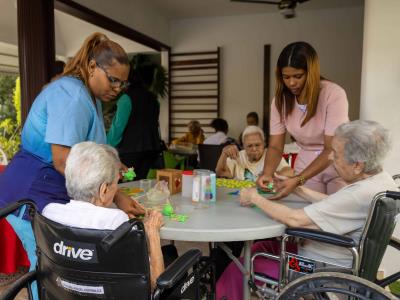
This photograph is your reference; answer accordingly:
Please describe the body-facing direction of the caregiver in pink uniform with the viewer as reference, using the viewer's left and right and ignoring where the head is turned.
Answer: facing the viewer and to the left of the viewer

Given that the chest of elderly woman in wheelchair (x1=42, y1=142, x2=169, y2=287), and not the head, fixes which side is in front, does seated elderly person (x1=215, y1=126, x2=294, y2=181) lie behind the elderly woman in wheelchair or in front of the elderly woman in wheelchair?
in front

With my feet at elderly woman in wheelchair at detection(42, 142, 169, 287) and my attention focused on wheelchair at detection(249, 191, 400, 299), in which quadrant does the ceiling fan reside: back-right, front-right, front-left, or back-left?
front-left

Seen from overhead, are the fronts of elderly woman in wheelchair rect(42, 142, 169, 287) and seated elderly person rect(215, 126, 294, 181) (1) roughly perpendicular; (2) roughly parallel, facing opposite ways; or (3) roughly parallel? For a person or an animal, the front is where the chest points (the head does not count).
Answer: roughly parallel, facing opposite ways

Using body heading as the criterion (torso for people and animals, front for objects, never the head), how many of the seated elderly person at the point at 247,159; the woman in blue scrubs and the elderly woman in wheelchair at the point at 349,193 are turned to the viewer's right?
1

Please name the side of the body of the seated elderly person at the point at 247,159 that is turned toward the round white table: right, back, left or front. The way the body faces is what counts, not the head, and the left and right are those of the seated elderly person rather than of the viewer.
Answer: front

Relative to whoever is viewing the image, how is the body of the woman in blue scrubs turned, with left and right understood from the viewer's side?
facing to the right of the viewer

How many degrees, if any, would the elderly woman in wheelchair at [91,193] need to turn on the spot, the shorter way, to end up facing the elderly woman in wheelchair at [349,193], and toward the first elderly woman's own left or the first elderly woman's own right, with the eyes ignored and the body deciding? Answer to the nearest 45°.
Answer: approximately 45° to the first elderly woman's own right

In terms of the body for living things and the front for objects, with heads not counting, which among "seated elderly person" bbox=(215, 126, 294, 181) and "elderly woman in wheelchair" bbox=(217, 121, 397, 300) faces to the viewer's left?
the elderly woman in wheelchair

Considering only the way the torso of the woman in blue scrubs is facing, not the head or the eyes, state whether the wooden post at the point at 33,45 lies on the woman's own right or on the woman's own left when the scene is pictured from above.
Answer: on the woman's own left

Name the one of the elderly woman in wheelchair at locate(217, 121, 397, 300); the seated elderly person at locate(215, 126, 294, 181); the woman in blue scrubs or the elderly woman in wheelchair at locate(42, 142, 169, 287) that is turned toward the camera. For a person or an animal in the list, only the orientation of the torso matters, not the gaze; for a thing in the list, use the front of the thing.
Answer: the seated elderly person

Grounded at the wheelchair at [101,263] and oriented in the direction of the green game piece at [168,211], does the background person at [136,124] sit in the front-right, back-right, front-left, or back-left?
front-left

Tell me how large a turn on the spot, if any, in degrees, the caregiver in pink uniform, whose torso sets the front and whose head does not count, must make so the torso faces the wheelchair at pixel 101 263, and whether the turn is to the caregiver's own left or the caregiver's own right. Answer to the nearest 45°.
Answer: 0° — they already face it

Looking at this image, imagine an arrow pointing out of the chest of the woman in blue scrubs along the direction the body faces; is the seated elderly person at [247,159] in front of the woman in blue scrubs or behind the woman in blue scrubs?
in front

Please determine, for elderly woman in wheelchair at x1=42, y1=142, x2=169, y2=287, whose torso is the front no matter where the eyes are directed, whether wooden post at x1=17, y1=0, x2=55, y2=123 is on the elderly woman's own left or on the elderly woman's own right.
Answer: on the elderly woman's own left

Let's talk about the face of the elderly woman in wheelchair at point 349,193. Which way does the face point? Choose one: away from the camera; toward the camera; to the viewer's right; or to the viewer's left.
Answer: to the viewer's left

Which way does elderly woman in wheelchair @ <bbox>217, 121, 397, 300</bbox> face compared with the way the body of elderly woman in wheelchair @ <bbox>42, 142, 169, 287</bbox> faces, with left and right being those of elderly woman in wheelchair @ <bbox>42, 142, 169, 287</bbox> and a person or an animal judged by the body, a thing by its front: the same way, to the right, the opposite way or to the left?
to the left

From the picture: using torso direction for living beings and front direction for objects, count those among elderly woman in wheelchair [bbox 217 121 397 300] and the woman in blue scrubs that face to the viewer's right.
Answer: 1

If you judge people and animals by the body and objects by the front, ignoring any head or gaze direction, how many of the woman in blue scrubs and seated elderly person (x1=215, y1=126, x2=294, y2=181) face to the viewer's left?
0

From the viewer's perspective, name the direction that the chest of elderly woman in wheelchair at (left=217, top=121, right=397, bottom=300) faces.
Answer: to the viewer's left

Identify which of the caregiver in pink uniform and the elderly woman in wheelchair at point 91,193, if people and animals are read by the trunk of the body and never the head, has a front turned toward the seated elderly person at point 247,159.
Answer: the elderly woman in wheelchair
